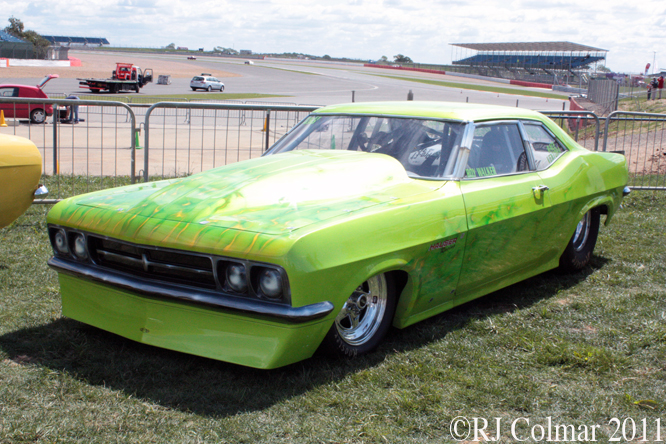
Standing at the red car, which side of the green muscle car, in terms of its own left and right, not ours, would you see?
right

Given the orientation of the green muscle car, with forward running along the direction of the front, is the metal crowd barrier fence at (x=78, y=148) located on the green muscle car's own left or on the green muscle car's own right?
on the green muscle car's own right

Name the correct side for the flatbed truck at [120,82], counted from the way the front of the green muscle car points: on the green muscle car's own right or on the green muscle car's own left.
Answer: on the green muscle car's own right
